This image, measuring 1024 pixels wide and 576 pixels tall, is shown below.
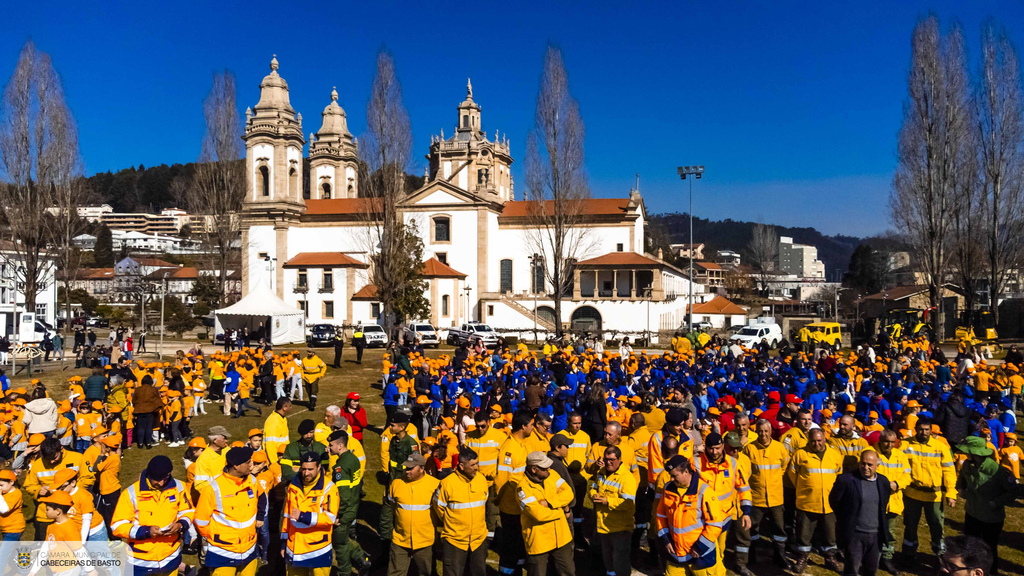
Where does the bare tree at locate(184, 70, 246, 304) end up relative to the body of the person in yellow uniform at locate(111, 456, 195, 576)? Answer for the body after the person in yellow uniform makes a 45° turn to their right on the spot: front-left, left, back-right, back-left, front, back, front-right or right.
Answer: back-right

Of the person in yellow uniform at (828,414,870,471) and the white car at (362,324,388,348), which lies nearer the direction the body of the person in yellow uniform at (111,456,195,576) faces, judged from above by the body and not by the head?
the person in yellow uniform

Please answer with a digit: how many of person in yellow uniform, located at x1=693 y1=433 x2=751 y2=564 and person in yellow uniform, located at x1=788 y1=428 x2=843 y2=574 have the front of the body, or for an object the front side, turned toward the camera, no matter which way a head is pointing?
2

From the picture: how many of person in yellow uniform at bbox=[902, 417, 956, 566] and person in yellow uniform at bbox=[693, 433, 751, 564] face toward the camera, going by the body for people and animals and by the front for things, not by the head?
2

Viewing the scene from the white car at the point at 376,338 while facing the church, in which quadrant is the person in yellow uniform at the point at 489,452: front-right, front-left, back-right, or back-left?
back-right

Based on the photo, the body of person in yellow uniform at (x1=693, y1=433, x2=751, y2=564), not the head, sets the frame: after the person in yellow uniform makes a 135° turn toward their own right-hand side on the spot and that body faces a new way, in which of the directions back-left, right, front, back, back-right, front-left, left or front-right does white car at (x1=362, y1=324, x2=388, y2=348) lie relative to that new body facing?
front

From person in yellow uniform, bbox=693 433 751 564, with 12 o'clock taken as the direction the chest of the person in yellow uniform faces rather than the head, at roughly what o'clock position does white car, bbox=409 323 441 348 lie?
The white car is roughly at 5 o'clock from the person in yellow uniform.

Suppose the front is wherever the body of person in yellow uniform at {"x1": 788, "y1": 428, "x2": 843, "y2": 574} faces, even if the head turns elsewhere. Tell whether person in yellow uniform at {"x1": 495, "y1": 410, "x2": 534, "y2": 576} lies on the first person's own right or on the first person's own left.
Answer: on the first person's own right

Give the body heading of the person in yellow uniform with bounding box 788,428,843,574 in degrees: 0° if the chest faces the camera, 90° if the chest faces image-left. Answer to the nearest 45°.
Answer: approximately 0°

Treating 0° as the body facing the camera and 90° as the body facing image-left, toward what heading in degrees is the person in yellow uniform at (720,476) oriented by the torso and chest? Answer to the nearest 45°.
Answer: approximately 0°

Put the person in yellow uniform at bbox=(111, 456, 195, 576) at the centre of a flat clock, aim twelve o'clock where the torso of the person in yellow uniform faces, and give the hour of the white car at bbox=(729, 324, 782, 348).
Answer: The white car is roughly at 8 o'clock from the person in yellow uniform.
